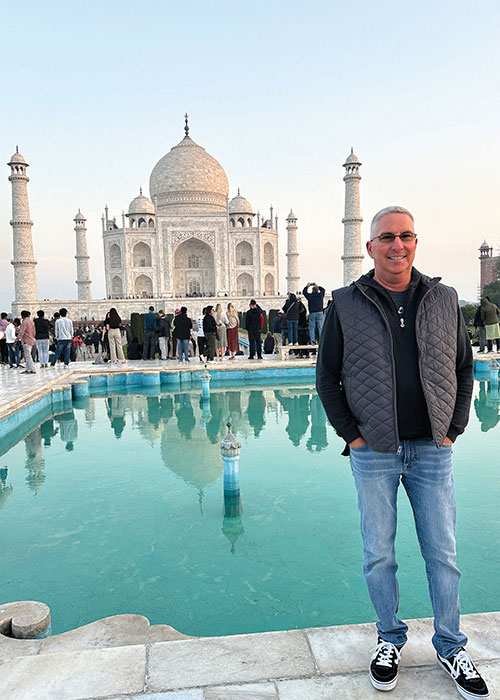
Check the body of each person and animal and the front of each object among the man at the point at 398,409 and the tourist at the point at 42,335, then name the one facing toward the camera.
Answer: the man

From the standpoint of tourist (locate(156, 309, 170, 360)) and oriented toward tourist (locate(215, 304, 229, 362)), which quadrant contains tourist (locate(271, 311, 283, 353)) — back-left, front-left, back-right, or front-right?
front-left

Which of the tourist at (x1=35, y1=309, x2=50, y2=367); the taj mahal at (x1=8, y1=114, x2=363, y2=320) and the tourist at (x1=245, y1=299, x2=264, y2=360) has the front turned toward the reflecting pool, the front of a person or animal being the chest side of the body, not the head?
the taj mahal

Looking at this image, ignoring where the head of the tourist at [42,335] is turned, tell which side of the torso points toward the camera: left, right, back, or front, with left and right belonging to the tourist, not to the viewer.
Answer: back

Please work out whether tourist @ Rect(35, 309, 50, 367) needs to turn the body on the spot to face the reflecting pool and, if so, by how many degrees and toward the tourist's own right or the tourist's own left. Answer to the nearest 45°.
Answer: approximately 180°

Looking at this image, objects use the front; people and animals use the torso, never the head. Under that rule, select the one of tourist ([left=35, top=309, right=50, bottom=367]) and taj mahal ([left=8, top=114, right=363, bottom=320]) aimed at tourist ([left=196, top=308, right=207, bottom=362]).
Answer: the taj mahal

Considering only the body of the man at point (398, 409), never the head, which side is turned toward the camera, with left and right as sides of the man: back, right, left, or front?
front

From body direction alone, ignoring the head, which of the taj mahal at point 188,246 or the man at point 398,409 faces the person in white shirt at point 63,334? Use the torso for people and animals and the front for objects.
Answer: the taj mahal

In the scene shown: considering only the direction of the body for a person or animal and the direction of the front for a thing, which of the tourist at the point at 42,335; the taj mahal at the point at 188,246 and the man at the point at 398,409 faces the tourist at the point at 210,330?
the taj mahal

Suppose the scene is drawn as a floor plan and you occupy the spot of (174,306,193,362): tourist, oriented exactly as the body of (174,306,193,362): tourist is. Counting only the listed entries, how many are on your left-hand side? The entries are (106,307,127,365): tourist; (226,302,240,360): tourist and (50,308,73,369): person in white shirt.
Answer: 2

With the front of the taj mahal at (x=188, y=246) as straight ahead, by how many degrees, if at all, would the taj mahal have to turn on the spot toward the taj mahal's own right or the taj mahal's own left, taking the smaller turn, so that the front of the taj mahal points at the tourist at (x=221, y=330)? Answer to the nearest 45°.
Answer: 0° — it already faces them

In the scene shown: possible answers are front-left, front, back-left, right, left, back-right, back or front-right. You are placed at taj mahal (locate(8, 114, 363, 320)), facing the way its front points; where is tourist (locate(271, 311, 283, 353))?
front

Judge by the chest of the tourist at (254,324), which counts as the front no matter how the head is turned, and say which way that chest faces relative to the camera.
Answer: away from the camera

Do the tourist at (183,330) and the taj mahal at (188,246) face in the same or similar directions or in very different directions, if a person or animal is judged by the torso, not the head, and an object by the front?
very different directions

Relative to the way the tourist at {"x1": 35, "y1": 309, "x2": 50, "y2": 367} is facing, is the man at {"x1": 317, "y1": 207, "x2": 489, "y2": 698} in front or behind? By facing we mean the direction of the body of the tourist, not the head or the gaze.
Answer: behind

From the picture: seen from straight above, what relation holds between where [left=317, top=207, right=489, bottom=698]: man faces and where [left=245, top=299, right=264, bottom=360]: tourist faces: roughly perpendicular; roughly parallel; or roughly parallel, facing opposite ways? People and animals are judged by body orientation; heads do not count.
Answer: roughly parallel, facing opposite ways

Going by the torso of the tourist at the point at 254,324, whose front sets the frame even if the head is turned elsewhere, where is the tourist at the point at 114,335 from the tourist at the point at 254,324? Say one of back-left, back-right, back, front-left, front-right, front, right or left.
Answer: left

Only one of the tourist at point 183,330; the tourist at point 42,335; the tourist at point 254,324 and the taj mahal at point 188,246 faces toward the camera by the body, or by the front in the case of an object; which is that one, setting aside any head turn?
the taj mahal

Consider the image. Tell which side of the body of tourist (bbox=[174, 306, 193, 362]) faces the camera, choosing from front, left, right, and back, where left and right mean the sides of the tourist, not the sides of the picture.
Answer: back

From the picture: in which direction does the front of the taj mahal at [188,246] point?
toward the camera

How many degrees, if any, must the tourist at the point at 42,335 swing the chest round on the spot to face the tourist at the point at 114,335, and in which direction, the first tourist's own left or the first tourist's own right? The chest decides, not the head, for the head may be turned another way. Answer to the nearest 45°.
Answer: approximately 90° to the first tourist's own right

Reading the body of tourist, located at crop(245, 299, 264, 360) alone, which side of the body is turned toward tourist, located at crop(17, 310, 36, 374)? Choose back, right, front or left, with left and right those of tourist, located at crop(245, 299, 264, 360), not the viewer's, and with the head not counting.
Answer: left

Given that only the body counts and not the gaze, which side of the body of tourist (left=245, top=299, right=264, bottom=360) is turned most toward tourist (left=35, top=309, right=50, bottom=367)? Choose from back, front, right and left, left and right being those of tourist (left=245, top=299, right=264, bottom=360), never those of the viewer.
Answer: left
